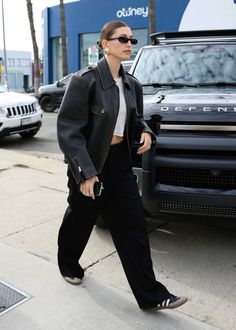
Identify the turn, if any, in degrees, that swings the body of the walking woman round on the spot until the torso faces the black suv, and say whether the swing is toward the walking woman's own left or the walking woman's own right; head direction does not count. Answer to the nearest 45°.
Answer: approximately 90° to the walking woman's own left

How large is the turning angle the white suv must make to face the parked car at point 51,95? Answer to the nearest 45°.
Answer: approximately 135° to its left

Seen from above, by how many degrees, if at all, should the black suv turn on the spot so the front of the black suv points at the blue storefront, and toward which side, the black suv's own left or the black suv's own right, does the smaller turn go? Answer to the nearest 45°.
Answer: approximately 180°

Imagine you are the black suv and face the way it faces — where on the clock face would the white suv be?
The white suv is roughly at 5 o'clock from the black suv.

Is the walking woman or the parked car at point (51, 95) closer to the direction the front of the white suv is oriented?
the walking woman

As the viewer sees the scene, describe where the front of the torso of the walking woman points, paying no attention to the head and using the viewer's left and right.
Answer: facing the viewer and to the right of the viewer

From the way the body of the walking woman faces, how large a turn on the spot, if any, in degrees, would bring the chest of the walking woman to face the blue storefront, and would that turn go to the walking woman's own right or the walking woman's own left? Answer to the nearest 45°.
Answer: approximately 135° to the walking woman's own left

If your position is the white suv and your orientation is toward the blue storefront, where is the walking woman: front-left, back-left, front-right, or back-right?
back-right

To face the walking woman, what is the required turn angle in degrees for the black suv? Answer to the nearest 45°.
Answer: approximately 45° to its right

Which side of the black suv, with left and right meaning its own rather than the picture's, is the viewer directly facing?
front

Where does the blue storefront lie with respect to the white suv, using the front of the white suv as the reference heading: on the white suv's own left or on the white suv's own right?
on the white suv's own left

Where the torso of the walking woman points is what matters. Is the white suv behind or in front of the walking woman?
behind

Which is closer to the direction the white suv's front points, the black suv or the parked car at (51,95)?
the black suv
